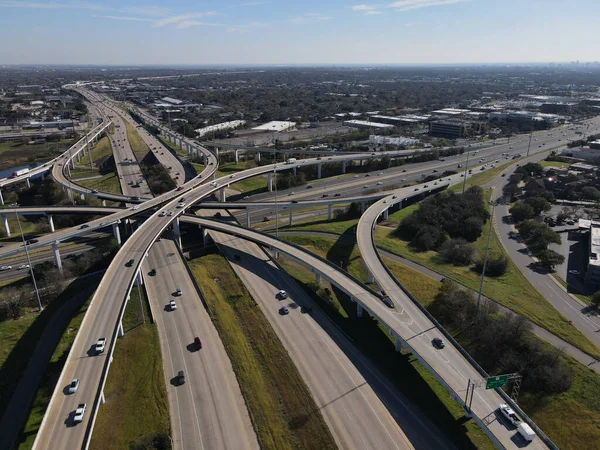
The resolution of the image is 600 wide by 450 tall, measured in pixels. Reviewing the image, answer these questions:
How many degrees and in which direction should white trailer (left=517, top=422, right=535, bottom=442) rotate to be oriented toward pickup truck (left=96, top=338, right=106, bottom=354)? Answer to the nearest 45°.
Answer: approximately 45° to its left

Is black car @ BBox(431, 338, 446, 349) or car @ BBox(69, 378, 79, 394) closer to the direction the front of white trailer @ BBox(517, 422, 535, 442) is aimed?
the black car

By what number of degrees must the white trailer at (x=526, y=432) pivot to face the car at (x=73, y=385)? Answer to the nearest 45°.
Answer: approximately 90° to its left

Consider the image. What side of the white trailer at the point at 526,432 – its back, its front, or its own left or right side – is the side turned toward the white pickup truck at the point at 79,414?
left

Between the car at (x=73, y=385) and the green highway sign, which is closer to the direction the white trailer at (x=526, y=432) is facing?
the green highway sign

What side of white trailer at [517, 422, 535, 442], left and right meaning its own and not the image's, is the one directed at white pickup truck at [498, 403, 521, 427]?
front

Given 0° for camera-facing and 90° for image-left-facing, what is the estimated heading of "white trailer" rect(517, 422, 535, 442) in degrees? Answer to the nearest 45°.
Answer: approximately 135°

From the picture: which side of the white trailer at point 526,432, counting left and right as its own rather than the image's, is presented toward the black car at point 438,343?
front
